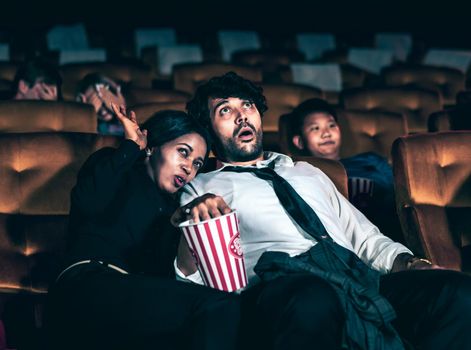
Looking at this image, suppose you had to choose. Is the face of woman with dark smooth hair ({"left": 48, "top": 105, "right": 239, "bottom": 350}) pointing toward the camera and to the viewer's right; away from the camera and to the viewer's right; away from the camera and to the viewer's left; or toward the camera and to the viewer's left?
toward the camera and to the viewer's right

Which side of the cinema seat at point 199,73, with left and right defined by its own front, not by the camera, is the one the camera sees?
front

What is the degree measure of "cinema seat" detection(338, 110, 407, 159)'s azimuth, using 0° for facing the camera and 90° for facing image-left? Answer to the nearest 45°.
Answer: approximately 0°

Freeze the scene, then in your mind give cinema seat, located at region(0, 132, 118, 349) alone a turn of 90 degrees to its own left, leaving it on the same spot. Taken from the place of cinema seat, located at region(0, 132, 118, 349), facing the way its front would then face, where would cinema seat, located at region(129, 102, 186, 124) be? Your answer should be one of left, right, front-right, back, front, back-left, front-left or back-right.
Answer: front-left

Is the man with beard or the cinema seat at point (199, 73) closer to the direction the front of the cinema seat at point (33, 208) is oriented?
the man with beard

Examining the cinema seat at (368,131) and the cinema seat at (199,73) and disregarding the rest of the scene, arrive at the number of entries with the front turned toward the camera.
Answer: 2

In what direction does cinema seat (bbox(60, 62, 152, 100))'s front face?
toward the camera

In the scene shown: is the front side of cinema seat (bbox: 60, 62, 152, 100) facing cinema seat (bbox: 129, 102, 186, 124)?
yes

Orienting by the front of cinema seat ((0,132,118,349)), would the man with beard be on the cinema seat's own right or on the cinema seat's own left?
on the cinema seat's own left

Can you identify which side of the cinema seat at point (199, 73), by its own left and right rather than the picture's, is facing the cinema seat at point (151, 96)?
front

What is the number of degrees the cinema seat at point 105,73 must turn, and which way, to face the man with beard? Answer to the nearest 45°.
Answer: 0° — it already faces them

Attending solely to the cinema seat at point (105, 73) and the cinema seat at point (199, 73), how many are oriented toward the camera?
2
